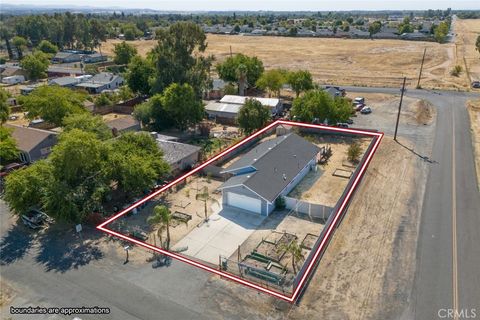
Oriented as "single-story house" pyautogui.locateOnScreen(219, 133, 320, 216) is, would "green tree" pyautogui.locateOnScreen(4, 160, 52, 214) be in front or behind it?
in front

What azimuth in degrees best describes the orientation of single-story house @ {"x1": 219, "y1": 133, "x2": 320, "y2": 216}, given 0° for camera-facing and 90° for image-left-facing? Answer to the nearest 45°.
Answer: approximately 45°

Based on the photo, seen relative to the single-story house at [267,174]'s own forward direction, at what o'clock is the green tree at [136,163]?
The green tree is roughly at 1 o'clock from the single-story house.

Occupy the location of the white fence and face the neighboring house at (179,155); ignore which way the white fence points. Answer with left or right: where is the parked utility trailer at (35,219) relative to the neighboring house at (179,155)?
left

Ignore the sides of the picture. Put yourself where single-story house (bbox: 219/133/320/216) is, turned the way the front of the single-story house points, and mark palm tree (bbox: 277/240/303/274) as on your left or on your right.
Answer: on your left

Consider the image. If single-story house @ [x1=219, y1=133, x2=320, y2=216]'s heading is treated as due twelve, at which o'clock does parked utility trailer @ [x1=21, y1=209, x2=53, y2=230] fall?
The parked utility trailer is roughly at 1 o'clock from the single-story house.

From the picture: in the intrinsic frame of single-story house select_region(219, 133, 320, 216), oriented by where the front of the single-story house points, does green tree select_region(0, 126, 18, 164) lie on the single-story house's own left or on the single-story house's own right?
on the single-story house's own right

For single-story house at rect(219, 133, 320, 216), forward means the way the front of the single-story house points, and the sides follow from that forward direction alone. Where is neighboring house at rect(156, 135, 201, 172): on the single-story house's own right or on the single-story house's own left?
on the single-story house's own right

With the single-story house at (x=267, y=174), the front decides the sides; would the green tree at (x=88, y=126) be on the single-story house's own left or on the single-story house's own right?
on the single-story house's own right

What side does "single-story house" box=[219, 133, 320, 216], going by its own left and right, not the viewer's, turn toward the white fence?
left
